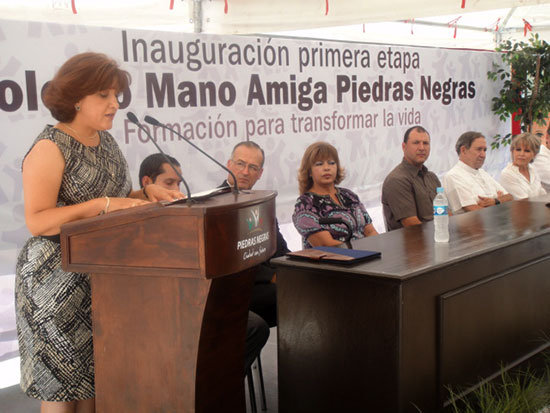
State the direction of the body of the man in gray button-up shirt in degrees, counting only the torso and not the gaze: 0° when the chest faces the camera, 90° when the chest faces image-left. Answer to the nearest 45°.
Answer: approximately 315°

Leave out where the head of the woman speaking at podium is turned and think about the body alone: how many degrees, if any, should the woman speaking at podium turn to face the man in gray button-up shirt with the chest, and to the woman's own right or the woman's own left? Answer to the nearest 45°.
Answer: approximately 90° to the woman's own left

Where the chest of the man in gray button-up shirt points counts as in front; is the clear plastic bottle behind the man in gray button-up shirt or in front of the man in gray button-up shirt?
in front

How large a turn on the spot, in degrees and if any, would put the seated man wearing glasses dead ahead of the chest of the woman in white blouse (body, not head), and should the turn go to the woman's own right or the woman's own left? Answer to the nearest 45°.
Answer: approximately 90° to the woman's own right

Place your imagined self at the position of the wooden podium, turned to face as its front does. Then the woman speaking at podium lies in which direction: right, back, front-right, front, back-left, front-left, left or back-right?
back

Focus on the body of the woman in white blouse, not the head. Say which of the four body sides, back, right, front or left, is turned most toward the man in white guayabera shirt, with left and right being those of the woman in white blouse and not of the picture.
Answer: right

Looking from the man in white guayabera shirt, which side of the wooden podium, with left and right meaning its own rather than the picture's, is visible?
left

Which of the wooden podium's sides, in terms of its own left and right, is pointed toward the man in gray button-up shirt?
left

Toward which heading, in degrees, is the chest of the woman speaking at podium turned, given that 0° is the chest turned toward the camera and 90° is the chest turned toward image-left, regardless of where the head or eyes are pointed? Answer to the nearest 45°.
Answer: approximately 315°

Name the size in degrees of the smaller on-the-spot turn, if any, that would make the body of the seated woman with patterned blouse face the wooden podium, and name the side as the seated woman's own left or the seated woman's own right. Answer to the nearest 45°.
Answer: approximately 45° to the seated woman's own right
